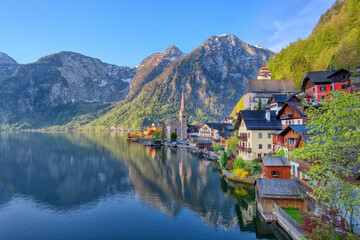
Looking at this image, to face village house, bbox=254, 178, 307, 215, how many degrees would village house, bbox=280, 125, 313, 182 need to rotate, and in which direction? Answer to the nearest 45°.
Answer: approximately 45° to its left

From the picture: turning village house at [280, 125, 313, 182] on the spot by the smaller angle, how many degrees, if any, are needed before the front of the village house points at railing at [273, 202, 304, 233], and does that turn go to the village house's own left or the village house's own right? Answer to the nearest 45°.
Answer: approximately 45° to the village house's own left
